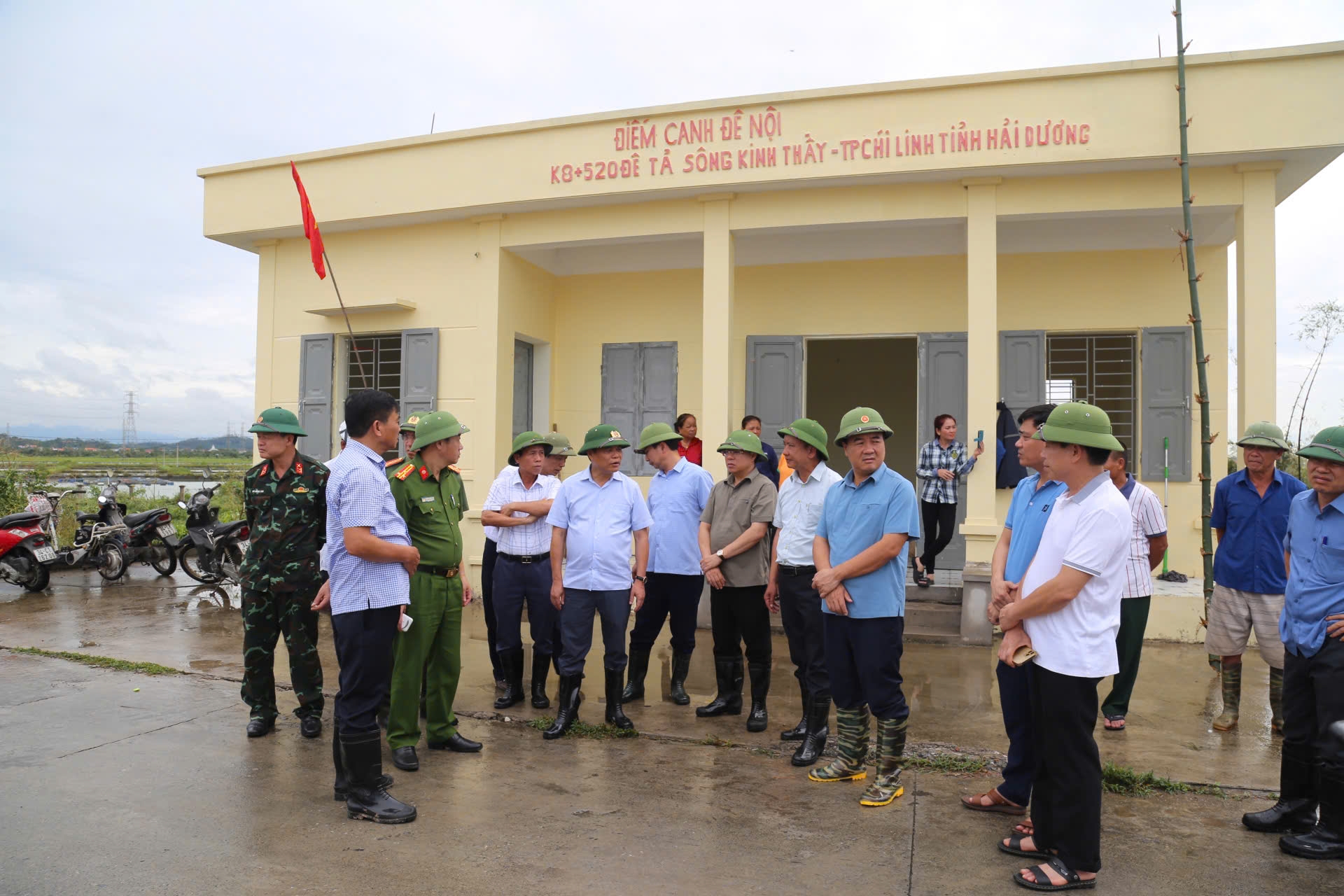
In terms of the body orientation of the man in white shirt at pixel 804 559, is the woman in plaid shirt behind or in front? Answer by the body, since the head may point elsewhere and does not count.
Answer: behind

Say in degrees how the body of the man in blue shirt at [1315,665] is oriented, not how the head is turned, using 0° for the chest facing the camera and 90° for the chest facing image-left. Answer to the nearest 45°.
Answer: approximately 45°

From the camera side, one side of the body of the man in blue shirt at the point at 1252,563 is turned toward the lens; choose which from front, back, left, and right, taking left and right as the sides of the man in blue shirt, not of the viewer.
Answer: front

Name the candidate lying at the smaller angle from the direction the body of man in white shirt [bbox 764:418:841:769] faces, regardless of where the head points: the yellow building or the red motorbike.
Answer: the red motorbike

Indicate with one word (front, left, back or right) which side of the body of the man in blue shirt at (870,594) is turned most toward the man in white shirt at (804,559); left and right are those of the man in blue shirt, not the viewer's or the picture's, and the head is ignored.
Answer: right

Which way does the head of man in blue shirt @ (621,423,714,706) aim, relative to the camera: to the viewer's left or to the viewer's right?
to the viewer's left

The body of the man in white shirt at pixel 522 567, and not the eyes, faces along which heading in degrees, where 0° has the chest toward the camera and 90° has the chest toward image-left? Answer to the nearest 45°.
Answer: approximately 0°

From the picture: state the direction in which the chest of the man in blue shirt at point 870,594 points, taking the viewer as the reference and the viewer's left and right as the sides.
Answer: facing the viewer and to the left of the viewer

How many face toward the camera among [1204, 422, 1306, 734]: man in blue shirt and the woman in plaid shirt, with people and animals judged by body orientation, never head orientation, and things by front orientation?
2

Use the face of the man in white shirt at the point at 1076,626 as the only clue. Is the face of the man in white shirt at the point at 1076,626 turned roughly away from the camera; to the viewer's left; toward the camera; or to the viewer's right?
to the viewer's left

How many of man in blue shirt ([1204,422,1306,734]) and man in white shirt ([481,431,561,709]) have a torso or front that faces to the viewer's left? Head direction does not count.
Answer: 0

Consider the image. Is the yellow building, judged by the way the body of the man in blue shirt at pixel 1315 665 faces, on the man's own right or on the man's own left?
on the man's own right

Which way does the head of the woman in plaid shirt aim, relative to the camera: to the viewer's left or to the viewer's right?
to the viewer's right

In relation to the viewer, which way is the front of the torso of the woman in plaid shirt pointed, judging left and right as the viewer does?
facing the viewer

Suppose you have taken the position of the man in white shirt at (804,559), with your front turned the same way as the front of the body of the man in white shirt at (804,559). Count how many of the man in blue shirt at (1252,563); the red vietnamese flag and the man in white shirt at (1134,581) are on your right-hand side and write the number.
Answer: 1
